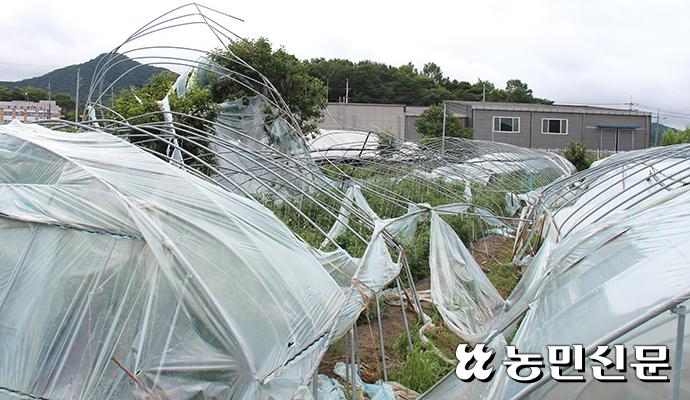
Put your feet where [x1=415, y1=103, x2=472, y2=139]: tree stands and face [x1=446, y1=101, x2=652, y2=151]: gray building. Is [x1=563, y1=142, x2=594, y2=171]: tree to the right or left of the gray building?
right

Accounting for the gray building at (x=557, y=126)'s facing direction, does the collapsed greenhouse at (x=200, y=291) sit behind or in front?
in front

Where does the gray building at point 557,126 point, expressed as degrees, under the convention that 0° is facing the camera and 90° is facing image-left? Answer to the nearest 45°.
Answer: approximately 0°

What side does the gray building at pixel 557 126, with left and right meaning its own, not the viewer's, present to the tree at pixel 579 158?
front

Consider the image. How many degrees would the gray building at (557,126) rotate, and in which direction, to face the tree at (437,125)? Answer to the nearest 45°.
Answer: approximately 45° to its right

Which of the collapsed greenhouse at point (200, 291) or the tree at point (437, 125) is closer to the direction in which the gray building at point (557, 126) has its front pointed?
the collapsed greenhouse
